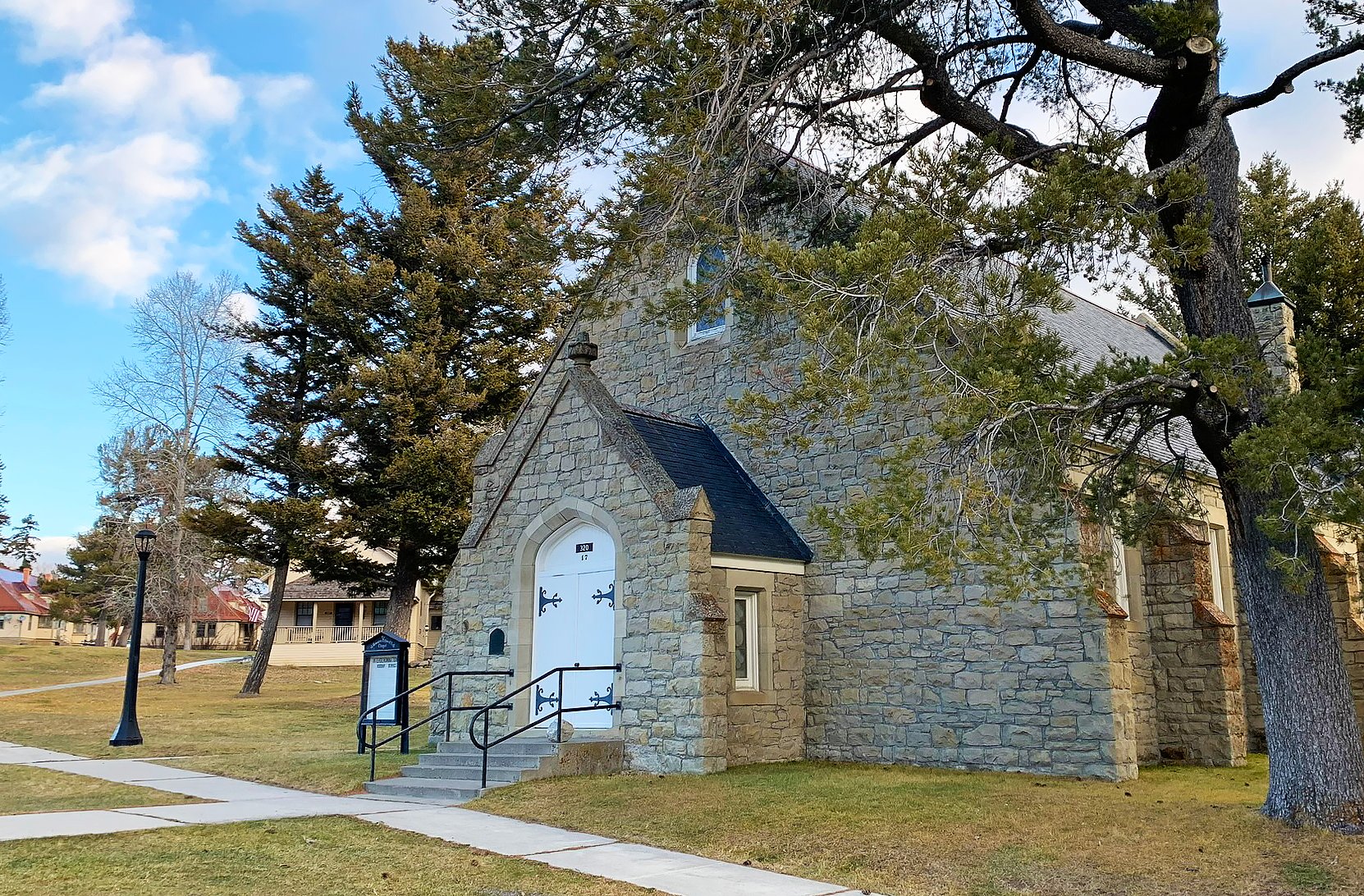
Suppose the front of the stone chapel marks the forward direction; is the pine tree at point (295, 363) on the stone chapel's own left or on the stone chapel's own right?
on the stone chapel's own right

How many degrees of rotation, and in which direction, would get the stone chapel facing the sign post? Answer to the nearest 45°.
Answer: approximately 45° to its right

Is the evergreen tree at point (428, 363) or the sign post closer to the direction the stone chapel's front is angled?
the sign post

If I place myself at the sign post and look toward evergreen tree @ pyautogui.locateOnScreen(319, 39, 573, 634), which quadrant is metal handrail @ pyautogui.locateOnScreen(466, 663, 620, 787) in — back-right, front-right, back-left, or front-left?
back-right

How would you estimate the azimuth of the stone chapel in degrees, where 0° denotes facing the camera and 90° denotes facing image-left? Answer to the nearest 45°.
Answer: approximately 45°

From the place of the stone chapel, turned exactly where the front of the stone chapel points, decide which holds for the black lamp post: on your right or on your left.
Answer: on your right

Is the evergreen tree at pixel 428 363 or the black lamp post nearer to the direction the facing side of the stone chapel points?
the black lamp post

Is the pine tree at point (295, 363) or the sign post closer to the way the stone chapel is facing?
the sign post

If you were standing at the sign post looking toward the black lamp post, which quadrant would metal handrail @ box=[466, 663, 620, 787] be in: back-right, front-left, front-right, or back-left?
back-left

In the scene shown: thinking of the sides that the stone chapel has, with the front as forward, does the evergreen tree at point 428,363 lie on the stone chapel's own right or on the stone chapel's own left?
on the stone chapel's own right
